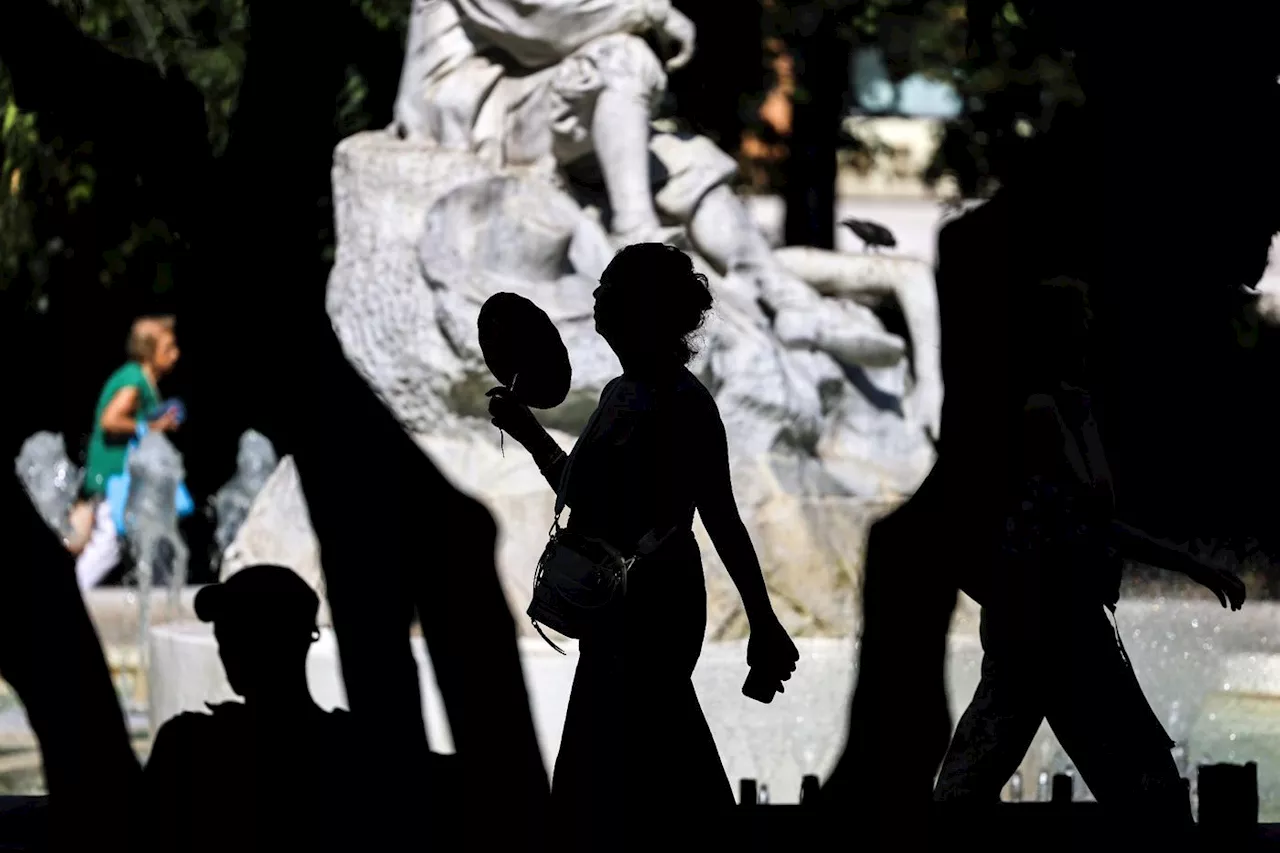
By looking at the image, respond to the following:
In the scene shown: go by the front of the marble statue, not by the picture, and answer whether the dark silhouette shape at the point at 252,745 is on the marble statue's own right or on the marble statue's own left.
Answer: on the marble statue's own right

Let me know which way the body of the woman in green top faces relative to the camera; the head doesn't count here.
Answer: to the viewer's right

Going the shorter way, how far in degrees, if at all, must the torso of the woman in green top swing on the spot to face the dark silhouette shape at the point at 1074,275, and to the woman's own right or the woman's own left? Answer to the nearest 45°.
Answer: approximately 90° to the woman's own right

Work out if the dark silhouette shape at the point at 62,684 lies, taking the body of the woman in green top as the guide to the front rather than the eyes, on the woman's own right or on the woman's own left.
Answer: on the woman's own right

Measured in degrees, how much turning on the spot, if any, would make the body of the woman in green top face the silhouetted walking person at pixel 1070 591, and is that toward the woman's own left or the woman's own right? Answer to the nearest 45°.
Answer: approximately 90° to the woman's own right
